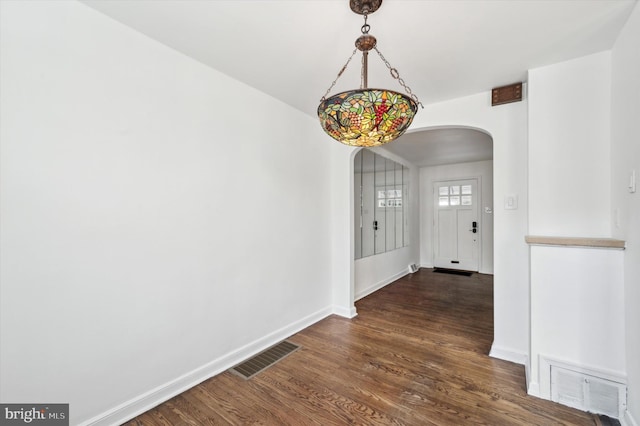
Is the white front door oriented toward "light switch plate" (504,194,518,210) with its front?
yes

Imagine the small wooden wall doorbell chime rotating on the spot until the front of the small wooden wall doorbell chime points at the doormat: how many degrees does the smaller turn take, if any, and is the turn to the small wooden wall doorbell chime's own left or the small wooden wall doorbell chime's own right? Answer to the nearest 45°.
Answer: approximately 135° to the small wooden wall doorbell chime's own right

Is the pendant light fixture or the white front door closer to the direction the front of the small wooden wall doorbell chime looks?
the pendant light fixture

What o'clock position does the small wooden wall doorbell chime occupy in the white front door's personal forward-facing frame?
The small wooden wall doorbell chime is roughly at 12 o'clock from the white front door.

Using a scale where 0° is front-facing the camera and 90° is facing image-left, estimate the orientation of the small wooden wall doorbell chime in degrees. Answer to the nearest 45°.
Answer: approximately 45°

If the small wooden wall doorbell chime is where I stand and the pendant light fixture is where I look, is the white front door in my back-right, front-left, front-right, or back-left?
back-right

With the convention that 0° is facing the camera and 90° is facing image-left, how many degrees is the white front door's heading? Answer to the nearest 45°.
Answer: approximately 0°

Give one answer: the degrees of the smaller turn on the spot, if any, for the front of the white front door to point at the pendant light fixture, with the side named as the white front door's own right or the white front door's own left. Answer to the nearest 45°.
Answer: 0° — it already faces it

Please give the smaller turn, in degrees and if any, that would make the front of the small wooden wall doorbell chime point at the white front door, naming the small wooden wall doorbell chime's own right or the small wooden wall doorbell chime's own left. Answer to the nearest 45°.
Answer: approximately 135° to the small wooden wall doorbell chime's own right
